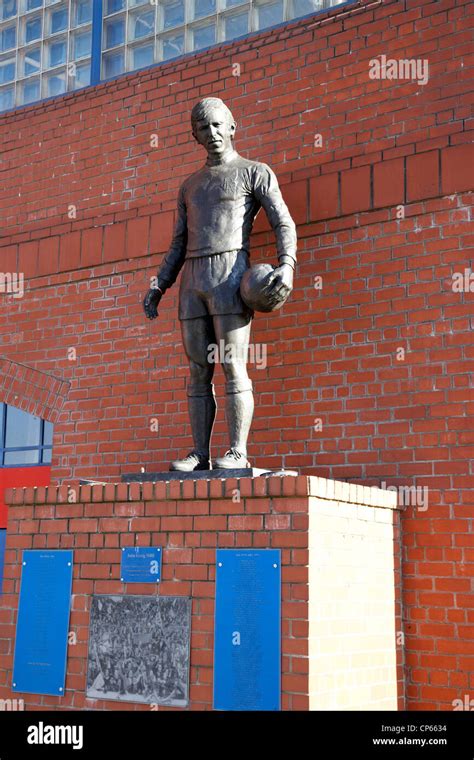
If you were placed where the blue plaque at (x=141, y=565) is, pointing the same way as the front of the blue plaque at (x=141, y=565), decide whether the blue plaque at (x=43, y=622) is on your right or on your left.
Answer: on your right

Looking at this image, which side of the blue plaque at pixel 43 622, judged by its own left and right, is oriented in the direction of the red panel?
back

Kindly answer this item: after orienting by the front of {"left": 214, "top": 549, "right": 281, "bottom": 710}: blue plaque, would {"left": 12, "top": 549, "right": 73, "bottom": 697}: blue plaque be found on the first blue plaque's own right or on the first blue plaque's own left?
on the first blue plaque's own right

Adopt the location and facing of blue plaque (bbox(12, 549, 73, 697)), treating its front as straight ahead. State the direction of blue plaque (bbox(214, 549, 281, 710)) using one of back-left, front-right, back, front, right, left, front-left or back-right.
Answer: front-left

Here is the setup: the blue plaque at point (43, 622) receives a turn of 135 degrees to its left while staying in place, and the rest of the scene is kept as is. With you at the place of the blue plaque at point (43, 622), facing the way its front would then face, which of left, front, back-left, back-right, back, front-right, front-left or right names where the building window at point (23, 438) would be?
front-left

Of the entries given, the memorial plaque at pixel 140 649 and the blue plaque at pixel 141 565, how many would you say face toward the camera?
2

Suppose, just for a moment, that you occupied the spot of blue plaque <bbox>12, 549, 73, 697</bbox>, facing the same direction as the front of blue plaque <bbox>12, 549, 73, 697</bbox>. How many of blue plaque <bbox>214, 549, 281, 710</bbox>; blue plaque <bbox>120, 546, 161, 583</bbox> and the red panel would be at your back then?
1

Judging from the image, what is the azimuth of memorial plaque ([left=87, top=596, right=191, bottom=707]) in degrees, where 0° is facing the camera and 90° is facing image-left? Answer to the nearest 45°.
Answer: approximately 0°

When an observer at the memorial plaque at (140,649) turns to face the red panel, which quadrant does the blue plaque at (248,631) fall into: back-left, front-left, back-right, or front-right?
back-right
